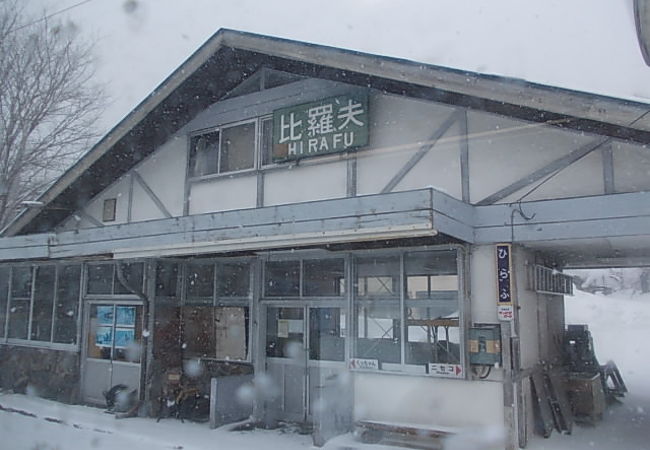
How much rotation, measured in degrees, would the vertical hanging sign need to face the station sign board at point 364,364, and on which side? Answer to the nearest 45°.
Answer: approximately 90° to its right

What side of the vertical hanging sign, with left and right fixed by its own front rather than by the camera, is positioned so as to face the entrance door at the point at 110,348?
right

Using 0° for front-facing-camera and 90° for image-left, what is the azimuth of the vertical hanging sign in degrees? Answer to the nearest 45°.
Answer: approximately 0°

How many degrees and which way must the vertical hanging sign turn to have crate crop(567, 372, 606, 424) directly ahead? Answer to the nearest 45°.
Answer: approximately 135° to its left

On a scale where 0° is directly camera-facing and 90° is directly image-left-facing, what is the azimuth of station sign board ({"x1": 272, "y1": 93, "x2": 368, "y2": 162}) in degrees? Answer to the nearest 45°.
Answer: approximately 45°

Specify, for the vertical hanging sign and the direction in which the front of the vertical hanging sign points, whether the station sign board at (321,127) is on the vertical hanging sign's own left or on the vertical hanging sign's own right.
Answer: on the vertical hanging sign's own right
